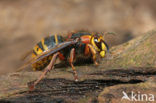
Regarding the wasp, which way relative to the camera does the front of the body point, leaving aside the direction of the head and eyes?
to the viewer's right
